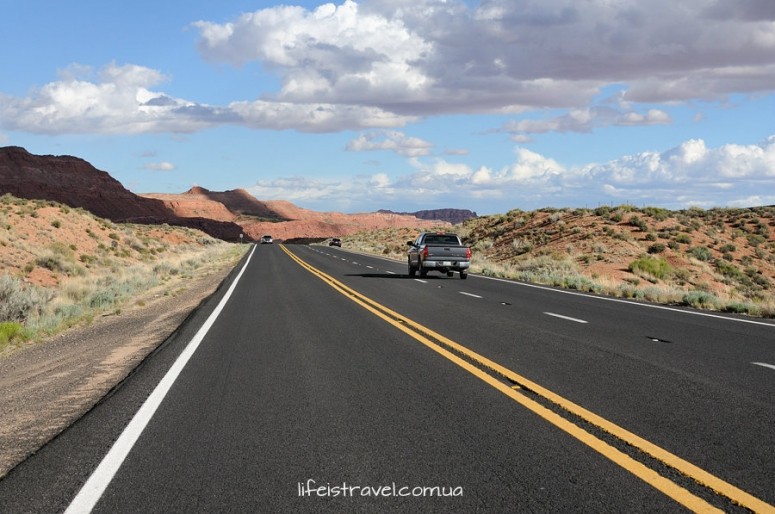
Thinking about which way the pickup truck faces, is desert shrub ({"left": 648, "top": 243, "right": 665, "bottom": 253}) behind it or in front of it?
in front

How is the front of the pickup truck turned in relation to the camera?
facing away from the viewer

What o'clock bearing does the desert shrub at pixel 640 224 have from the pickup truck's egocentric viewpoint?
The desert shrub is roughly at 1 o'clock from the pickup truck.

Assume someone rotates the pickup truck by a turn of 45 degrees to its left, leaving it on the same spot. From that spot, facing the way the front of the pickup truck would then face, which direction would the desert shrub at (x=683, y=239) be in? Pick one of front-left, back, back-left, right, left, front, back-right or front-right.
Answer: right

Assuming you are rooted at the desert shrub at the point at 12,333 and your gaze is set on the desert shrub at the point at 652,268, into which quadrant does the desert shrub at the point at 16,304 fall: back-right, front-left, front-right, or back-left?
front-left

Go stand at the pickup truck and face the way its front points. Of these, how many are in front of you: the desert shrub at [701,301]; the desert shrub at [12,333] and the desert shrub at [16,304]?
0

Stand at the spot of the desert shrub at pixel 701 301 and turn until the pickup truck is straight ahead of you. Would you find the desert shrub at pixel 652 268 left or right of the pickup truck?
right

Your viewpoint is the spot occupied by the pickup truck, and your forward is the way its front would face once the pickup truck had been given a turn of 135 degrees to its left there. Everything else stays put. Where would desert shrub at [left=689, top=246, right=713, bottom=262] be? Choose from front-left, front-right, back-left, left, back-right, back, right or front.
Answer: back

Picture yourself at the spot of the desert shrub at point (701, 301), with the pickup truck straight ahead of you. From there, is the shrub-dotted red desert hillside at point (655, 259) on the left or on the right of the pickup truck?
right

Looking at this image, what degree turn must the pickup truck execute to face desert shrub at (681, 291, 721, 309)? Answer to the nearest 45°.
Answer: approximately 135° to its right

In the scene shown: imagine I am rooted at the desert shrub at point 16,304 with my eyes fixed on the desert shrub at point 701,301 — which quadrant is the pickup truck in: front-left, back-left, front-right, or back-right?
front-left

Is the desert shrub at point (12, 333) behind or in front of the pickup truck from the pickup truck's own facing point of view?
behind

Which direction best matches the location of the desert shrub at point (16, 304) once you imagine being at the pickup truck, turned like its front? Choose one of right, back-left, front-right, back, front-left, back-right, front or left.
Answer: back-left
